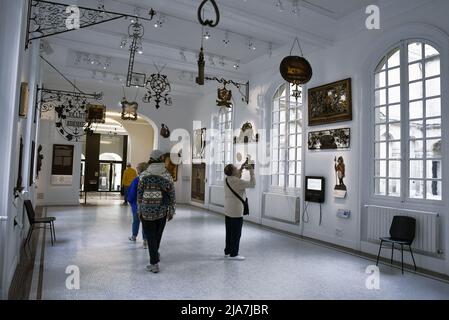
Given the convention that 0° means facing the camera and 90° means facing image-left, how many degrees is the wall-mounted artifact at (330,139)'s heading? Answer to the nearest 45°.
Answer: approximately 45°

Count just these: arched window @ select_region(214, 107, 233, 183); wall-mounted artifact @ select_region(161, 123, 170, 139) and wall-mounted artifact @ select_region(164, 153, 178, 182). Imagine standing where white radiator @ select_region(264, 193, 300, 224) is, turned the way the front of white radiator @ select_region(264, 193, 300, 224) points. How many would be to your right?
3

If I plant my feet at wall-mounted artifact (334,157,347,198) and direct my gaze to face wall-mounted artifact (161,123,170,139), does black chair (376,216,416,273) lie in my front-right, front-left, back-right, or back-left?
back-left

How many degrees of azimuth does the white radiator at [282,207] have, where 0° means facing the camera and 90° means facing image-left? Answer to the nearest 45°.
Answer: approximately 45°

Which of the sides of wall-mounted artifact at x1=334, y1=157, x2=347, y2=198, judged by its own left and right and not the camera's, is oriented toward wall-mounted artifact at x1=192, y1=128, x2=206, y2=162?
right
